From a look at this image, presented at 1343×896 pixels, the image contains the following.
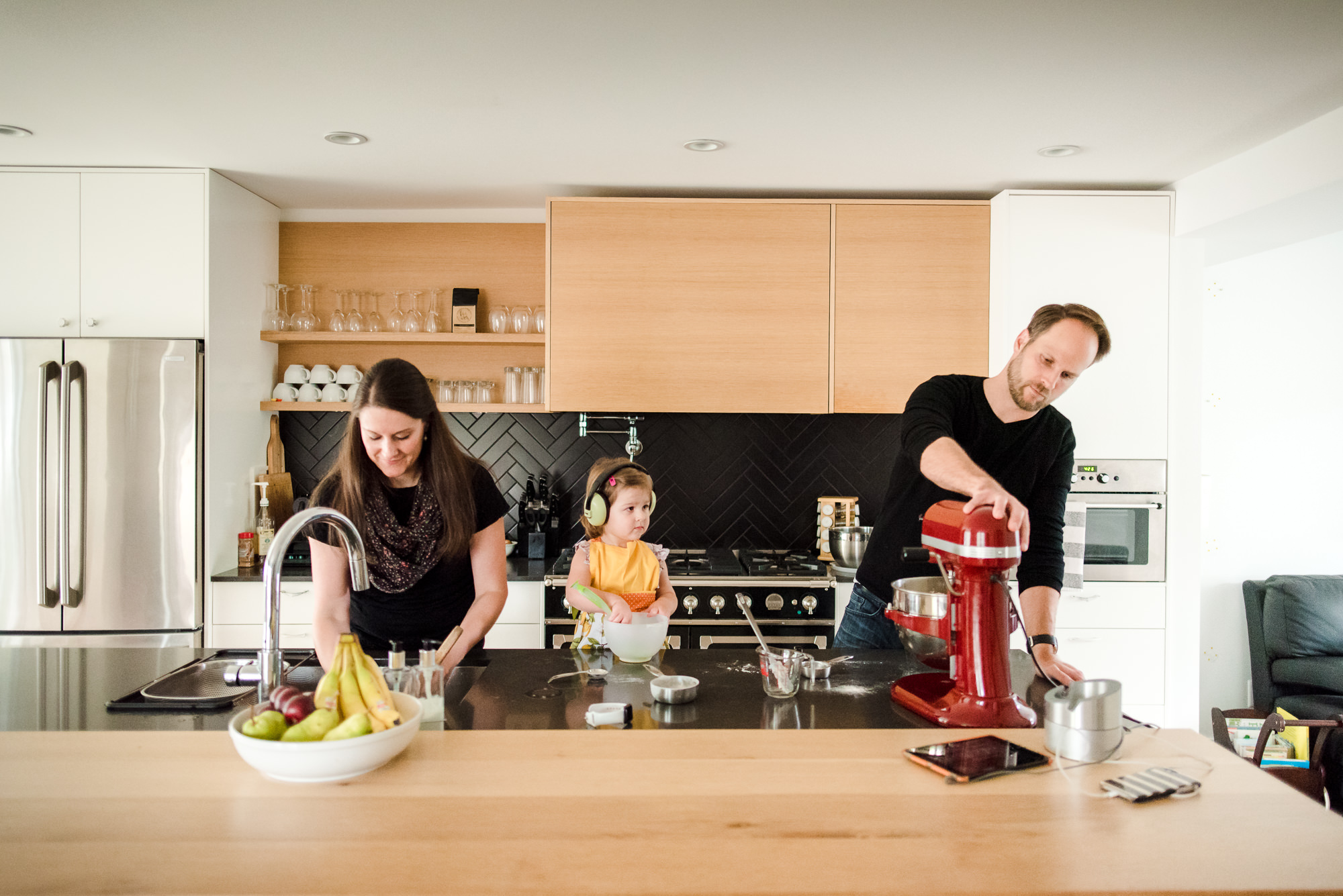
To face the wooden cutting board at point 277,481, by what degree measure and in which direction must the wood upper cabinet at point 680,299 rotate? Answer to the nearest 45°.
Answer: approximately 90° to its right

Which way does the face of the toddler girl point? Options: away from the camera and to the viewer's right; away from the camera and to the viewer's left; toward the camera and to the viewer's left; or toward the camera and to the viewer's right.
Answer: toward the camera and to the viewer's right

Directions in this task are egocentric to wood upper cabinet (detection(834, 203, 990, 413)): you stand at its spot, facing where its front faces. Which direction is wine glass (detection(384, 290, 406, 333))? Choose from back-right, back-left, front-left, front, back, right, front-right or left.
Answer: right

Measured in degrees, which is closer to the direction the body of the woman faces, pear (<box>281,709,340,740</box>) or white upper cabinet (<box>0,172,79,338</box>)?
the pear

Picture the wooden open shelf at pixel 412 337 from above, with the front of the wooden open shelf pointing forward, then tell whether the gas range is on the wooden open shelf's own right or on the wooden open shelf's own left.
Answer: on the wooden open shelf's own left

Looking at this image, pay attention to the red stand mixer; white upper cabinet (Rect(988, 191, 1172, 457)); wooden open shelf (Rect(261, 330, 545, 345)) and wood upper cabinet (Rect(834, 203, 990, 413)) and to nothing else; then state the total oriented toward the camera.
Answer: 3

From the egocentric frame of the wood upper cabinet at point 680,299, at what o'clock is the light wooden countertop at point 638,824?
The light wooden countertop is roughly at 12 o'clock from the wood upper cabinet.

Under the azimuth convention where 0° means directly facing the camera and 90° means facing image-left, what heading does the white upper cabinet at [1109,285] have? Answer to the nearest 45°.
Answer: approximately 0°

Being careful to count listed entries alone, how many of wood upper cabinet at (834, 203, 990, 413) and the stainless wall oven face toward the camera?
2

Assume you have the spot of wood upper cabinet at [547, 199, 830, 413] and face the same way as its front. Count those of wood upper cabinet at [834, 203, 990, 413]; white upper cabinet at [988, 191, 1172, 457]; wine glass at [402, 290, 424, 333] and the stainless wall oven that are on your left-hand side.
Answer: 3

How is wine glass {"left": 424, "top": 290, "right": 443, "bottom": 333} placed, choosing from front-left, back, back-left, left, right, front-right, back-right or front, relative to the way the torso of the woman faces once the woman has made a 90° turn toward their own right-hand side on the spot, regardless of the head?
right
